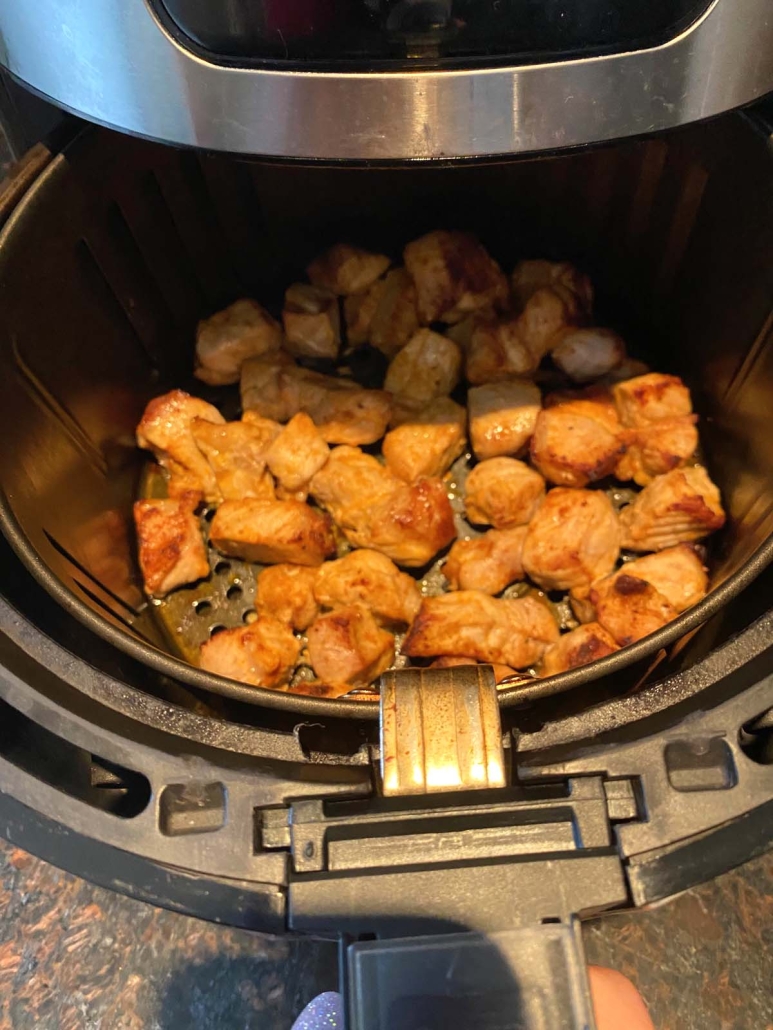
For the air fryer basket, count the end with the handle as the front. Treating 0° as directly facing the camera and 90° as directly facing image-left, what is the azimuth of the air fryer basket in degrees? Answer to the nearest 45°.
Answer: approximately 0°
